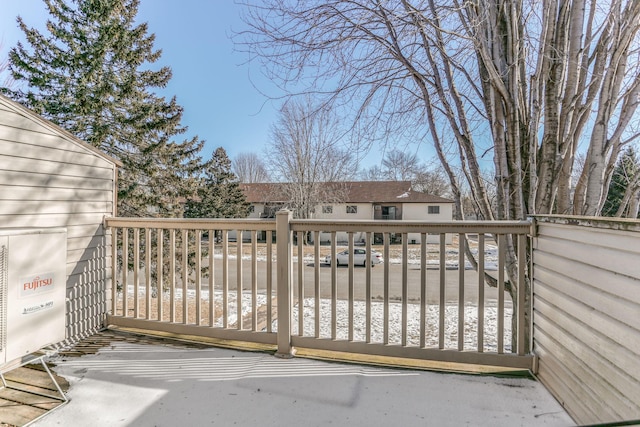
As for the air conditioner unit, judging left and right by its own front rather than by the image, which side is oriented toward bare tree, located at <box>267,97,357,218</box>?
left

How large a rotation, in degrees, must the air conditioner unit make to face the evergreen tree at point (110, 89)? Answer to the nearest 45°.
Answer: approximately 135° to its left

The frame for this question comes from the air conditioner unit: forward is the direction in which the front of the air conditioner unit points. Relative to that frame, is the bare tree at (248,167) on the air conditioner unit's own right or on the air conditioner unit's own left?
on the air conditioner unit's own left

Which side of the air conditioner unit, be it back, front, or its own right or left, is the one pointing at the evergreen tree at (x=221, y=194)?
left

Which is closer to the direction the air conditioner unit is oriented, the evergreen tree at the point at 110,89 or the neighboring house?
the neighboring house

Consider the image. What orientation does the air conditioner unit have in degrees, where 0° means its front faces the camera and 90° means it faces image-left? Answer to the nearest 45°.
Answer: approximately 315°
